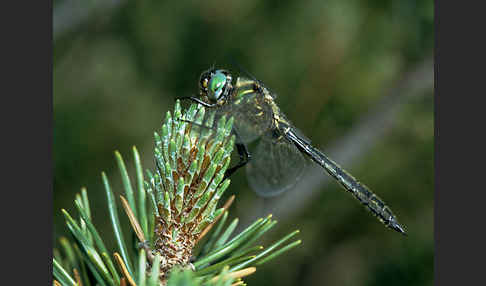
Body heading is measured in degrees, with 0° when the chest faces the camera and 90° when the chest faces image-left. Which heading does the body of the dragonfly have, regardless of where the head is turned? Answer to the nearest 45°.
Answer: approximately 90°
